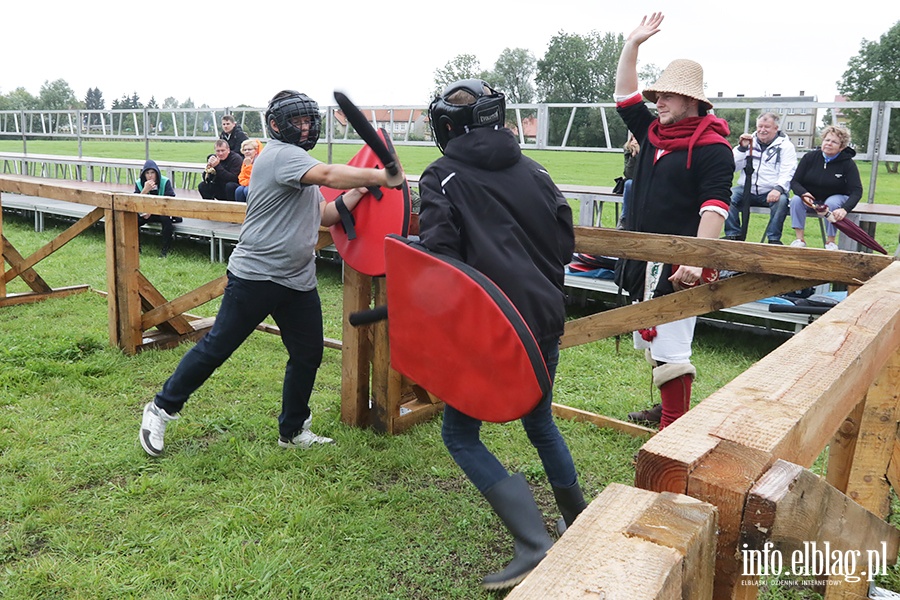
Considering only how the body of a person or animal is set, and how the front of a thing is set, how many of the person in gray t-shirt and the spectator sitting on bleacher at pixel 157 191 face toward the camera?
1

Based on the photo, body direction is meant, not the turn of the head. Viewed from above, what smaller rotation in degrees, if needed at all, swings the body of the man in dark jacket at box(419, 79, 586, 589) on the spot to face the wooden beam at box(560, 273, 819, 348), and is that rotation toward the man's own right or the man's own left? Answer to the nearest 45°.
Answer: approximately 90° to the man's own right

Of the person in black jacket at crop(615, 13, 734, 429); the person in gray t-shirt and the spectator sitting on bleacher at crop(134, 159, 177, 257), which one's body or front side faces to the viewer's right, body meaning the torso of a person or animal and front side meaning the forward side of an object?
the person in gray t-shirt

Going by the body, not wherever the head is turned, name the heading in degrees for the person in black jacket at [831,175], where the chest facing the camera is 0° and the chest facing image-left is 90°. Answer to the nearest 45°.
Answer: approximately 45°

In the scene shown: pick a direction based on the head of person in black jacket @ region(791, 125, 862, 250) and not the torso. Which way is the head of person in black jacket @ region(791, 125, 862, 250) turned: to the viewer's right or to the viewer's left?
to the viewer's left

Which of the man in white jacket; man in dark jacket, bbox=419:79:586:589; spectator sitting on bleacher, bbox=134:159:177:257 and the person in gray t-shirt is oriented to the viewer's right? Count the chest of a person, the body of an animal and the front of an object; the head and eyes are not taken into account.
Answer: the person in gray t-shirt

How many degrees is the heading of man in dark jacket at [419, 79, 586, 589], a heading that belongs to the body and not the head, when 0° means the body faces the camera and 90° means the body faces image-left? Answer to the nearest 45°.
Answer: approximately 135°

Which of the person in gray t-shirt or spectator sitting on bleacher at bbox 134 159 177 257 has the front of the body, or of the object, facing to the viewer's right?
the person in gray t-shirt
